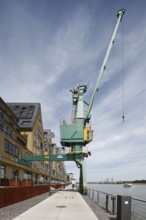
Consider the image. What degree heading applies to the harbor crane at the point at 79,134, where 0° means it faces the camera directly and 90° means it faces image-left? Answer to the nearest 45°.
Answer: approximately 270°

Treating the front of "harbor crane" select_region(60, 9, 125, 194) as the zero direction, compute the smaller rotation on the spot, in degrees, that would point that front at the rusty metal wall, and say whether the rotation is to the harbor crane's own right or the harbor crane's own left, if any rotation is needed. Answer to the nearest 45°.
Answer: approximately 90° to the harbor crane's own right

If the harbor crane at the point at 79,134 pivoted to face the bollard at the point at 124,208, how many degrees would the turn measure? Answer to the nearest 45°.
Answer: approximately 90° to its right
